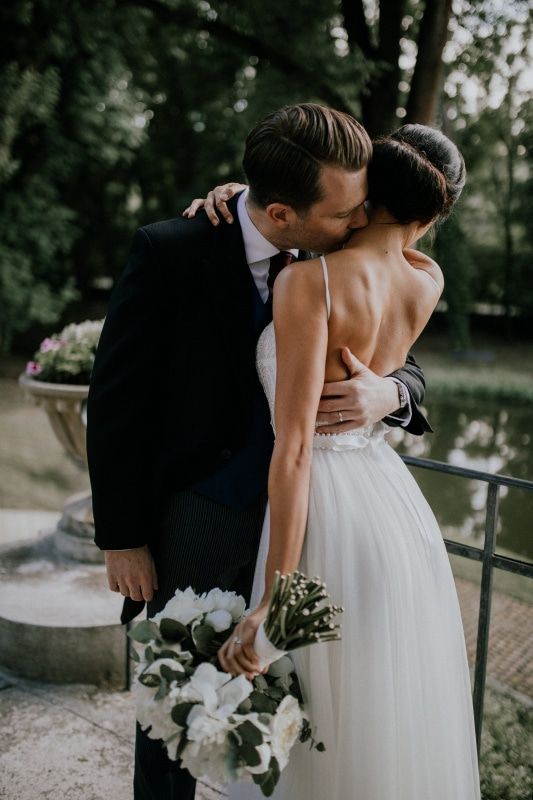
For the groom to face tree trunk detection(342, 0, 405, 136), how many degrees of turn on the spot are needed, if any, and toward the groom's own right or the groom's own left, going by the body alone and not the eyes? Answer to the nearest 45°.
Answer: approximately 135° to the groom's own left

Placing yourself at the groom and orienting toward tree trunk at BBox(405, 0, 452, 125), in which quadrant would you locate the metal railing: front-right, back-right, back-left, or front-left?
front-right

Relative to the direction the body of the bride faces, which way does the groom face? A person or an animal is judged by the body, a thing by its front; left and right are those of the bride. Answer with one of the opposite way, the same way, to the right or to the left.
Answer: the opposite way

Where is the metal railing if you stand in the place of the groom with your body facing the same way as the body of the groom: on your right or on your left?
on your left

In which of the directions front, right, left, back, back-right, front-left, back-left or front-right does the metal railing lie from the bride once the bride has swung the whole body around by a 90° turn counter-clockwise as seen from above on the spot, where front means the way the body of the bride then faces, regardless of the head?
back

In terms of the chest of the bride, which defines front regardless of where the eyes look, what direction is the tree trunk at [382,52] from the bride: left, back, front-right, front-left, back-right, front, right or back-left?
front-right

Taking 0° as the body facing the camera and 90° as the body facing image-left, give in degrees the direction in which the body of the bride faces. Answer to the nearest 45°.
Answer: approximately 135°

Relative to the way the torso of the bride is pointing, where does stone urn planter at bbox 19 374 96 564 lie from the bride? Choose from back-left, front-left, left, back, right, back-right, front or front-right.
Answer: front

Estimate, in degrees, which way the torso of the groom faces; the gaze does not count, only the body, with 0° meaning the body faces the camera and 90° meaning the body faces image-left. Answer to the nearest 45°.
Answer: approximately 315°

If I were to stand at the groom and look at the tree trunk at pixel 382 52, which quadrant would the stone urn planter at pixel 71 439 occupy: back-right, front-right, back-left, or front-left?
front-left

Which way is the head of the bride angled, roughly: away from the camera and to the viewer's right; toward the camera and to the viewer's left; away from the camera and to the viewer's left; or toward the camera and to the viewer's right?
away from the camera and to the viewer's left
